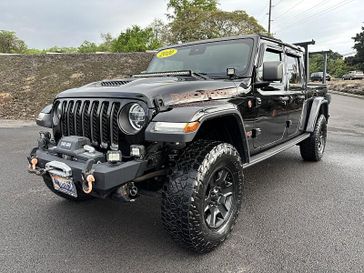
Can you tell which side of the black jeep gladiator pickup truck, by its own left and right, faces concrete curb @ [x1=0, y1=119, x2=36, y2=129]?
right

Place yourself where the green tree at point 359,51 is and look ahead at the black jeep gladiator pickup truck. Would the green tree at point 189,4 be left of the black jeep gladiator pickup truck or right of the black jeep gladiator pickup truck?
right

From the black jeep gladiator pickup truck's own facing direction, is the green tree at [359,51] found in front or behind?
behind

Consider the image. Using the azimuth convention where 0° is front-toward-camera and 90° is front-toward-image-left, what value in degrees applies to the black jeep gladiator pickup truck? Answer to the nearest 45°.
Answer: approximately 45°

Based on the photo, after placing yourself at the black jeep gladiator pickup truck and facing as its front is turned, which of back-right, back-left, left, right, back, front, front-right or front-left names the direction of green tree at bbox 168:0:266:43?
back-right

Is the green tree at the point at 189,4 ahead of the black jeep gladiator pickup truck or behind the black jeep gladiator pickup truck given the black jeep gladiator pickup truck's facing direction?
behind

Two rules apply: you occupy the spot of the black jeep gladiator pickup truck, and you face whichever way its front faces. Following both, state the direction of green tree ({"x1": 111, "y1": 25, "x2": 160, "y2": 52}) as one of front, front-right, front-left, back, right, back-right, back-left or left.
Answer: back-right

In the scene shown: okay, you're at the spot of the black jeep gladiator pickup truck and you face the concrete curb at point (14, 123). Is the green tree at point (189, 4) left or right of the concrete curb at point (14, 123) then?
right

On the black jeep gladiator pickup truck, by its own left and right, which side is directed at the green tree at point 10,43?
right
